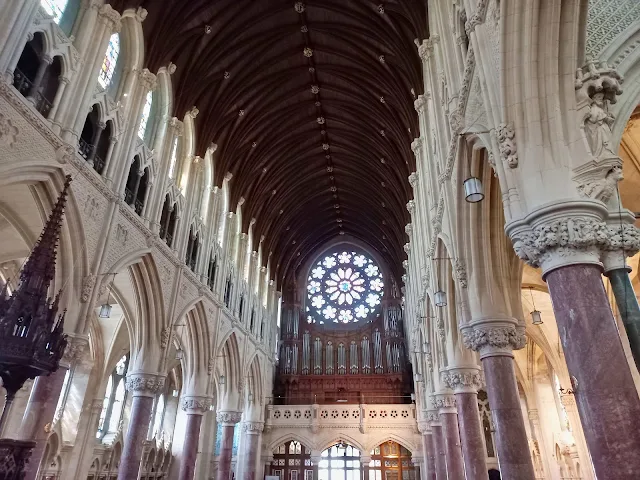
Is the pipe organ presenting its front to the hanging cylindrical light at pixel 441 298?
yes

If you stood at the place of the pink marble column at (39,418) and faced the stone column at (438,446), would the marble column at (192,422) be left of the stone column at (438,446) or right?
left

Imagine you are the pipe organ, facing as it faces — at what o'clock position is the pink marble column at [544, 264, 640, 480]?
The pink marble column is roughly at 12 o'clock from the pipe organ.

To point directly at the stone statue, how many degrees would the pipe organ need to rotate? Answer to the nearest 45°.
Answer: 0° — it already faces it

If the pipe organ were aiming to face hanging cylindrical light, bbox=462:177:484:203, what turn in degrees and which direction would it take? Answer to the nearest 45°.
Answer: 0° — it already faces it

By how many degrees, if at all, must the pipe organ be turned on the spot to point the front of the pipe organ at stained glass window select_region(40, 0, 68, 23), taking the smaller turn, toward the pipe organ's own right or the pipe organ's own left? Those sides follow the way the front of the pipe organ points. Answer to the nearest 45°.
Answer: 0° — it already faces it

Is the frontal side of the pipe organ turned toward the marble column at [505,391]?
yes

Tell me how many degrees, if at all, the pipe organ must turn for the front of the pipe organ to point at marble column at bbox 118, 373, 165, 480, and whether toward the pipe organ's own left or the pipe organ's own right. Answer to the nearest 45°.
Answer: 0° — it already faces it

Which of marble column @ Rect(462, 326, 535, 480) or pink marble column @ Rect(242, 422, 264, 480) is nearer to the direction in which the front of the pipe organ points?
the marble column

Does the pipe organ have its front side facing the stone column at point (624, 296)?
yes

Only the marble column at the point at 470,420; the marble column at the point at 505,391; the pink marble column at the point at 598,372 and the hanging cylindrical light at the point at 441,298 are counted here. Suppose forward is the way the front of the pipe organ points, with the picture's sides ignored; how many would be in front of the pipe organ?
4
